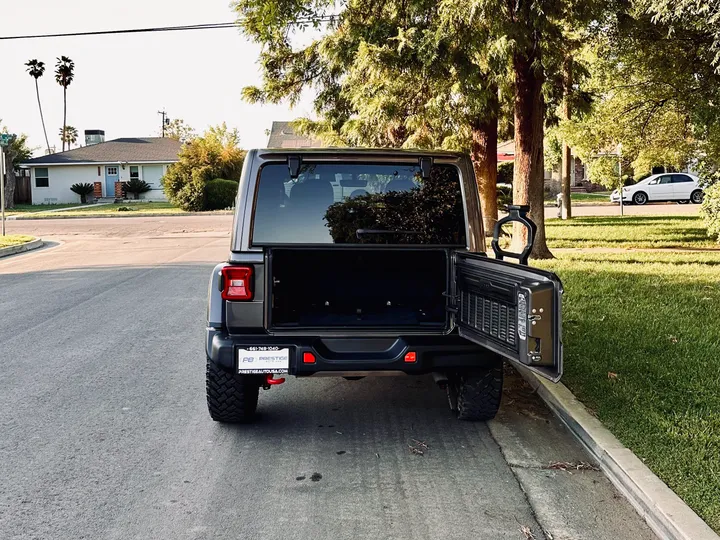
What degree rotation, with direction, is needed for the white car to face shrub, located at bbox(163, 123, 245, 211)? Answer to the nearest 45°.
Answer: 0° — it already faces it

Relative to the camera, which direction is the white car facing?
to the viewer's left

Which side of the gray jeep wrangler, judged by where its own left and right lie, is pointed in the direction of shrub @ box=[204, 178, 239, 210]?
front

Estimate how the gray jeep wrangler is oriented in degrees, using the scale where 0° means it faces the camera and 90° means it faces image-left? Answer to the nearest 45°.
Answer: approximately 180°

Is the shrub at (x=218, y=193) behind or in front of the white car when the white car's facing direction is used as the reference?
in front

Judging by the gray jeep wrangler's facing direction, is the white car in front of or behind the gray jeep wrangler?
in front

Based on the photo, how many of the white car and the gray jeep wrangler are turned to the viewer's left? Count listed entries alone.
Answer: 1

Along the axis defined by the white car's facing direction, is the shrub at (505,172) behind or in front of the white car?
in front

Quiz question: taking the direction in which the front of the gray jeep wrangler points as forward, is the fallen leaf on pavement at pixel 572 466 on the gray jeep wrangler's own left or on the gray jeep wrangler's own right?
on the gray jeep wrangler's own right

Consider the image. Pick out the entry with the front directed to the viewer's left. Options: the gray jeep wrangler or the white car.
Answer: the white car

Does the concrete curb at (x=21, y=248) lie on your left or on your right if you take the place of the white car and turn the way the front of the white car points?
on your left

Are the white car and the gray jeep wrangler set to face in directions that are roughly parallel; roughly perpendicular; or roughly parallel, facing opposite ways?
roughly perpendicular
